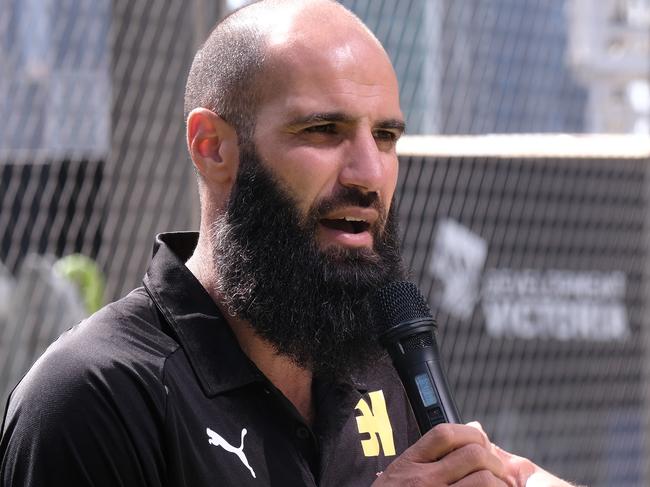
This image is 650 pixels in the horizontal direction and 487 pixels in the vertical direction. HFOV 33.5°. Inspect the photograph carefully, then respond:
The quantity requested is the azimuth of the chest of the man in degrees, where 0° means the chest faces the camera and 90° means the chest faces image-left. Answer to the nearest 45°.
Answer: approximately 315°

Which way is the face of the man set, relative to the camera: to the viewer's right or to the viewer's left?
to the viewer's right
